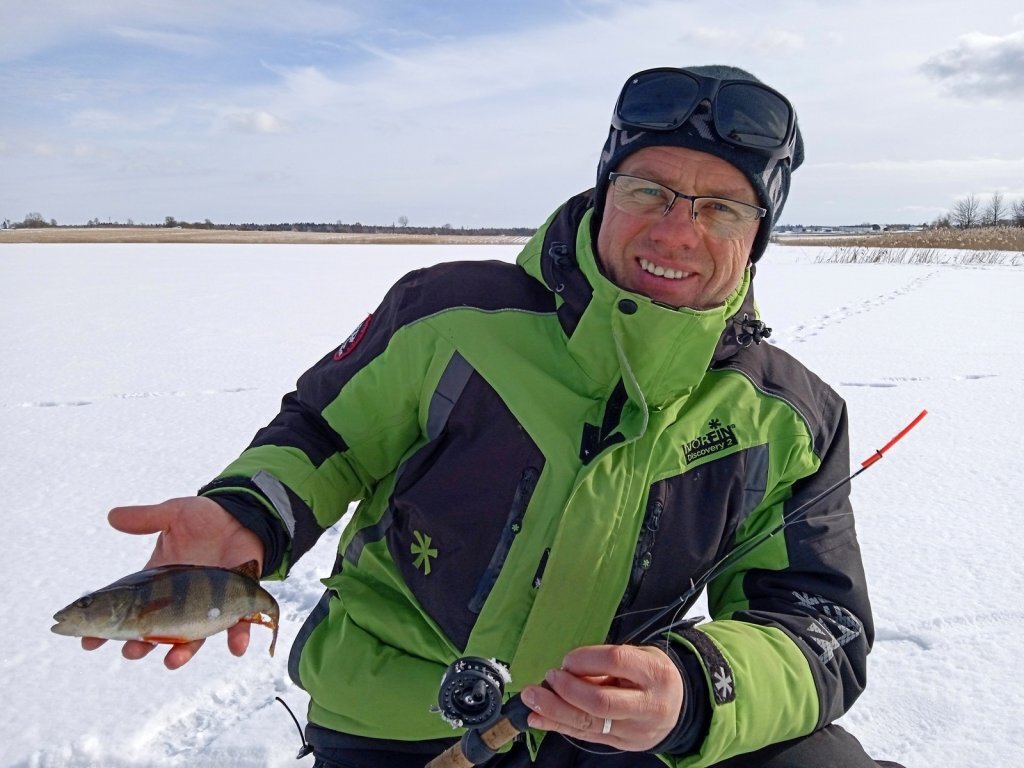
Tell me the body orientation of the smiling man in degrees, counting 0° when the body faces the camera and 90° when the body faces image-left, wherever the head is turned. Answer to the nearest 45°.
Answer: approximately 0°
